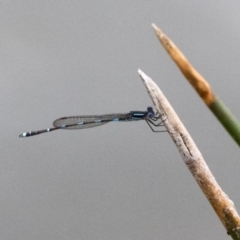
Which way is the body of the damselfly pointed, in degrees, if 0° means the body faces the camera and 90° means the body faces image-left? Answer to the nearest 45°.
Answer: approximately 270°
